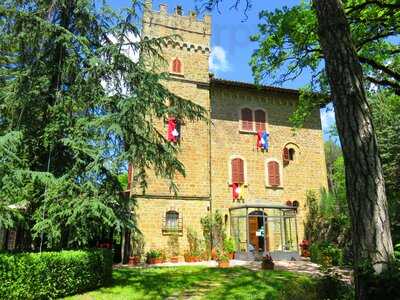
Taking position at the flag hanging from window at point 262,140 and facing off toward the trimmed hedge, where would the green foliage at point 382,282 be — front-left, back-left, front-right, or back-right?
front-left

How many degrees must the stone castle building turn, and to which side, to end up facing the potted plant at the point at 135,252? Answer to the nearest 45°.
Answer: approximately 45° to its right

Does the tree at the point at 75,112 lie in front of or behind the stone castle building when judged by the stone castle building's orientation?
in front

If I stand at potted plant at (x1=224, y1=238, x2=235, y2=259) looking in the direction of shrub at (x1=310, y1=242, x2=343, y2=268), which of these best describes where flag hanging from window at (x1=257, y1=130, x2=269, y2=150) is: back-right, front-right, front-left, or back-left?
front-left

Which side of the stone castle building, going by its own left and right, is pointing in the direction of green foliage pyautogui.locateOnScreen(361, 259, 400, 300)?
front

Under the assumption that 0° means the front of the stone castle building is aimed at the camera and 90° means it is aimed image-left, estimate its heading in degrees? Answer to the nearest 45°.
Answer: approximately 0°

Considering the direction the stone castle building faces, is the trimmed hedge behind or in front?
in front

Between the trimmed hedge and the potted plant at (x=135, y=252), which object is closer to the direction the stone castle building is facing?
the trimmed hedge

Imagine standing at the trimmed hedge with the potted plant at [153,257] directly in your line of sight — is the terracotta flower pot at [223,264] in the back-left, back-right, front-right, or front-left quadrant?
front-right
